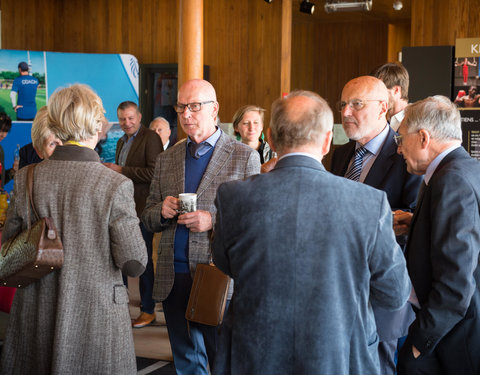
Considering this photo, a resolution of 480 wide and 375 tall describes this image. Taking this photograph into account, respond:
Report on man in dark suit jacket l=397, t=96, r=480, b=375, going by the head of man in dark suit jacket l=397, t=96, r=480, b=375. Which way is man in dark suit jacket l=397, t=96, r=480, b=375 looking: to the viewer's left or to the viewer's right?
to the viewer's left

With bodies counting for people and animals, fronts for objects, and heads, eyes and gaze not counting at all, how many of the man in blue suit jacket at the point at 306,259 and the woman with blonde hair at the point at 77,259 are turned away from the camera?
2

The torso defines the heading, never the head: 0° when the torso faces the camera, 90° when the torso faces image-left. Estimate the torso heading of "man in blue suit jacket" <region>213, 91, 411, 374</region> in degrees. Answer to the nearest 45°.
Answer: approximately 180°

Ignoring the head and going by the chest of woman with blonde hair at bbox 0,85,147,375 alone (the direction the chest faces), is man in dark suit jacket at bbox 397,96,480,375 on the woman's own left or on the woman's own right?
on the woman's own right

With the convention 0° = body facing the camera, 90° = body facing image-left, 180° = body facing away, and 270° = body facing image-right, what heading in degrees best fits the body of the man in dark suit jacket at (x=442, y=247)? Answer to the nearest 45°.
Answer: approximately 90°

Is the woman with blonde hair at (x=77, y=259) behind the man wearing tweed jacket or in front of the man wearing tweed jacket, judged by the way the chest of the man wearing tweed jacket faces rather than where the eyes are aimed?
in front

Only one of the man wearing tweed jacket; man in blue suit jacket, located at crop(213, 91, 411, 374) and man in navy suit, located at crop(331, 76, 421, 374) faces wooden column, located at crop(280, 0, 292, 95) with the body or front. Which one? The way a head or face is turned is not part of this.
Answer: the man in blue suit jacket

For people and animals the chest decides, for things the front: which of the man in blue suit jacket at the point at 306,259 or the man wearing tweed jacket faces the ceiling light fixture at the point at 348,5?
the man in blue suit jacket

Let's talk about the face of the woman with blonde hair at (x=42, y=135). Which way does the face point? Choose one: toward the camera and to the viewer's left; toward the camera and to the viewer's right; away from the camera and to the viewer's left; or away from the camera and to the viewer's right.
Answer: toward the camera and to the viewer's right

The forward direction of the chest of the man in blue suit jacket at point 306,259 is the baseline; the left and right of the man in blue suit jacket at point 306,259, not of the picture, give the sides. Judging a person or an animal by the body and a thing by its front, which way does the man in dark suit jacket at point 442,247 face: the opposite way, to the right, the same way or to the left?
to the left

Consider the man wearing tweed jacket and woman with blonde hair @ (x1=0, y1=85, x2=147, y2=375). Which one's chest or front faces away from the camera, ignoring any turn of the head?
the woman with blonde hair

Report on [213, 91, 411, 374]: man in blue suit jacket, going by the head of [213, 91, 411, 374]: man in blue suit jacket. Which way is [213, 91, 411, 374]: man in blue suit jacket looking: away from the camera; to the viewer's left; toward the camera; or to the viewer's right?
away from the camera

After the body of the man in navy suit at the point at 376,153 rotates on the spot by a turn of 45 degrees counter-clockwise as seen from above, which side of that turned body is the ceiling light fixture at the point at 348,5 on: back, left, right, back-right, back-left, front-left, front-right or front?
back

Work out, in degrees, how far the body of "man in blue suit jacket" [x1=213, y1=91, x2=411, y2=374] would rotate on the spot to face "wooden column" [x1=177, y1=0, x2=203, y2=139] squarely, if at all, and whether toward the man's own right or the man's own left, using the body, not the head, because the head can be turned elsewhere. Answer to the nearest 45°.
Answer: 0° — they already face it

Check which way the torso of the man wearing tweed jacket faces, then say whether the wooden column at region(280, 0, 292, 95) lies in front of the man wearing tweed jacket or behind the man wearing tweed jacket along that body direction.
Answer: behind

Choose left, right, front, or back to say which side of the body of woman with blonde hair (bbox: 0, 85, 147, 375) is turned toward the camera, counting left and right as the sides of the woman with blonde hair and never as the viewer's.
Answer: back

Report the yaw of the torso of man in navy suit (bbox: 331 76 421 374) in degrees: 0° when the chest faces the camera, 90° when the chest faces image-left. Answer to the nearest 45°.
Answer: approximately 45°

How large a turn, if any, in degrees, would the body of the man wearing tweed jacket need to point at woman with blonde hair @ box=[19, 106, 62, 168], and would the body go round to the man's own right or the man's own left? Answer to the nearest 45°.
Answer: approximately 45° to the man's own right
